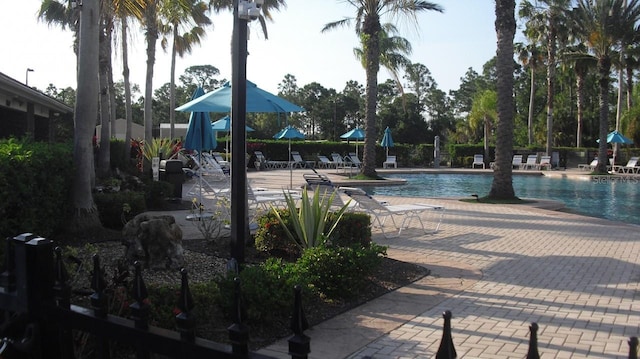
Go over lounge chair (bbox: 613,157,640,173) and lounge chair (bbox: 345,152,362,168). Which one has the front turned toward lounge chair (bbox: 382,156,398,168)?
lounge chair (bbox: 613,157,640,173)

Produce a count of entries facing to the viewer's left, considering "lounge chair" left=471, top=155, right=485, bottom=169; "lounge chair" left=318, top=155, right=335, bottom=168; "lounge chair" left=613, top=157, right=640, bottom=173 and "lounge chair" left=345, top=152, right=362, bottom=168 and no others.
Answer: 1

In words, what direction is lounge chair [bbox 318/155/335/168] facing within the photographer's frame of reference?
facing the viewer and to the right of the viewer

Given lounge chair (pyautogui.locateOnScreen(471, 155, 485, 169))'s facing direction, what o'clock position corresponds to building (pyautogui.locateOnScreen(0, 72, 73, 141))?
The building is roughly at 1 o'clock from the lounge chair.

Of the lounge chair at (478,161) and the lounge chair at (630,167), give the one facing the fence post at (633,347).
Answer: the lounge chair at (478,161)

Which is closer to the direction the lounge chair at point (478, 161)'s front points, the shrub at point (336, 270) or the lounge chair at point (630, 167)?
the shrub

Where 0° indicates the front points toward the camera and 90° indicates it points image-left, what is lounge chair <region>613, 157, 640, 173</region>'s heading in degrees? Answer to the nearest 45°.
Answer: approximately 90°

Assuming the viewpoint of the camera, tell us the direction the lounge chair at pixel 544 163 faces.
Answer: facing the viewer and to the left of the viewer

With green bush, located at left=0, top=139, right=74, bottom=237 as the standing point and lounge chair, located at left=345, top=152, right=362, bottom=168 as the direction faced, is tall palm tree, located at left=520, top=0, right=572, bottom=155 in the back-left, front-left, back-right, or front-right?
front-right

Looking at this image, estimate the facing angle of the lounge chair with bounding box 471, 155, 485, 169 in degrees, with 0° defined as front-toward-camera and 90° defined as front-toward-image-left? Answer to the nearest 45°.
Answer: approximately 0°

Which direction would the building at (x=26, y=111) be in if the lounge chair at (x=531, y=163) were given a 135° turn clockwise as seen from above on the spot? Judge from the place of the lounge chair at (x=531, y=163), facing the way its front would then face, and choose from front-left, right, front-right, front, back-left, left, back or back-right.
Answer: back-left

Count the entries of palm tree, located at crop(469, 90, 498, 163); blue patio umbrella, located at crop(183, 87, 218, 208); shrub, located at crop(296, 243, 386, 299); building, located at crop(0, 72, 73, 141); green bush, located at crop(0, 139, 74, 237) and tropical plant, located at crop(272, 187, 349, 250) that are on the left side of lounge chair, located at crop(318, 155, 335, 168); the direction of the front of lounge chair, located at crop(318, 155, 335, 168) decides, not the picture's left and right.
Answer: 1

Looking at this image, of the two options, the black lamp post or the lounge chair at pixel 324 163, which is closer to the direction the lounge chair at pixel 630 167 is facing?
the lounge chair
